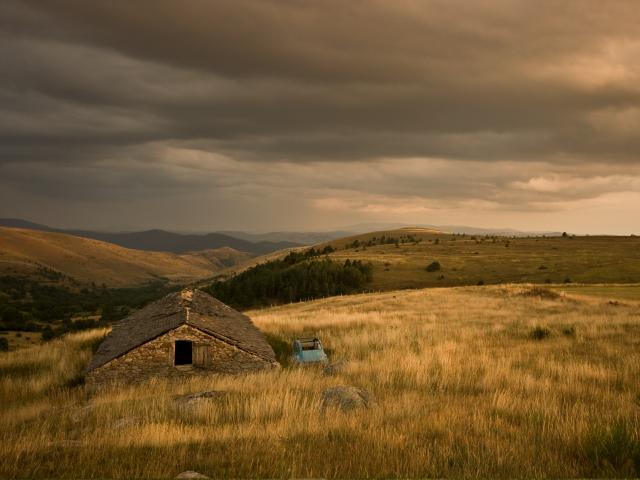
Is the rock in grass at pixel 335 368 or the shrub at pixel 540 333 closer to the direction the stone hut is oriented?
the rock in grass

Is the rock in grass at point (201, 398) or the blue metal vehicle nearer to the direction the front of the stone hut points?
the rock in grass

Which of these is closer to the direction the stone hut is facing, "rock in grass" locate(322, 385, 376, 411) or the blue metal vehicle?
the rock in grass

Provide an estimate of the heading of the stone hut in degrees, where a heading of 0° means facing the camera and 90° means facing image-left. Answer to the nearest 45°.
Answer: approximately 0°

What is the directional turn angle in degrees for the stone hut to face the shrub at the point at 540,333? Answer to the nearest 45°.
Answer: approximately 90° to its left

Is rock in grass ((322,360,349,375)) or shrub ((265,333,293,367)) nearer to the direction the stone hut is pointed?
the rock in grass

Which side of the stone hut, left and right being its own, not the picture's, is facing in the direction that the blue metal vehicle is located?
left

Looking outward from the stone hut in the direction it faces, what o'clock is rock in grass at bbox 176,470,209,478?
The rock in grass is roughly at 12 o'clock from the stone hut.

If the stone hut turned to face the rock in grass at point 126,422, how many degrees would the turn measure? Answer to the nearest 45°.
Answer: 0° — it already faces it
